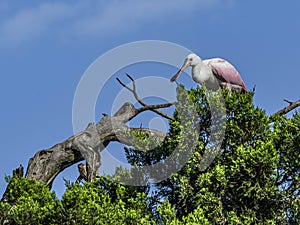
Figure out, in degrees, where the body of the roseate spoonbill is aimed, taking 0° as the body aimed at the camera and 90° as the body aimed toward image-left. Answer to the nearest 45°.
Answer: approximately 90°
